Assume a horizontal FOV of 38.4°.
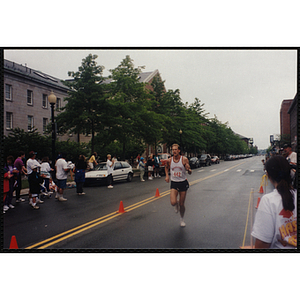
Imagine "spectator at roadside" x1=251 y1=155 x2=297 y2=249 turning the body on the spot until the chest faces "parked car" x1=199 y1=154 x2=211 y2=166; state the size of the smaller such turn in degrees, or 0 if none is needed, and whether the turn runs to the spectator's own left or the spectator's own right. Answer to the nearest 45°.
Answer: approximately 45° to the spectator's own right

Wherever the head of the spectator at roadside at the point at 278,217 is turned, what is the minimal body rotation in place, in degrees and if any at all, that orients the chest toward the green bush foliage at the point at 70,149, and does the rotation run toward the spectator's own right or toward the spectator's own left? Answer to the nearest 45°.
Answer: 0° — they already face it

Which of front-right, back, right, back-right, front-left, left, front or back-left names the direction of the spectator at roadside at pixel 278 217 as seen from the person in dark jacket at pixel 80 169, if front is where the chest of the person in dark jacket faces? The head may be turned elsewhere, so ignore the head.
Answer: right

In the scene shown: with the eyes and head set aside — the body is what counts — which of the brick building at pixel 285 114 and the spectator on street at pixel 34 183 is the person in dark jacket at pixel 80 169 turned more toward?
the brick building

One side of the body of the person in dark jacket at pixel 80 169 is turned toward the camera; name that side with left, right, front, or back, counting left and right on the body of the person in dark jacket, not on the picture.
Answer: right

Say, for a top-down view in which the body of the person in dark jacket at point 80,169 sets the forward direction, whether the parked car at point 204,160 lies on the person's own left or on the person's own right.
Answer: on the person's own left

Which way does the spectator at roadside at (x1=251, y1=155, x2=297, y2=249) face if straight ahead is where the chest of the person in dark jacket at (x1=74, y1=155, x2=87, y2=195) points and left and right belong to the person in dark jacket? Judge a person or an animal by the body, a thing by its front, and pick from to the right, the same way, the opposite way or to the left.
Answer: to the left

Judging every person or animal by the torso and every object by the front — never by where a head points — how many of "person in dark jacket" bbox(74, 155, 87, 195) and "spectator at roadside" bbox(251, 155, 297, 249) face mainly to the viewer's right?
1

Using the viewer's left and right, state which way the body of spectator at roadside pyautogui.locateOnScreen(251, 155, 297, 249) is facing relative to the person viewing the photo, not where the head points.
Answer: facing away from the viewer and to the left of the viewer

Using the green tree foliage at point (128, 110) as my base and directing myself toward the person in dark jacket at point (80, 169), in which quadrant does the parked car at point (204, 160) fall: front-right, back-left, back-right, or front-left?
back-left
